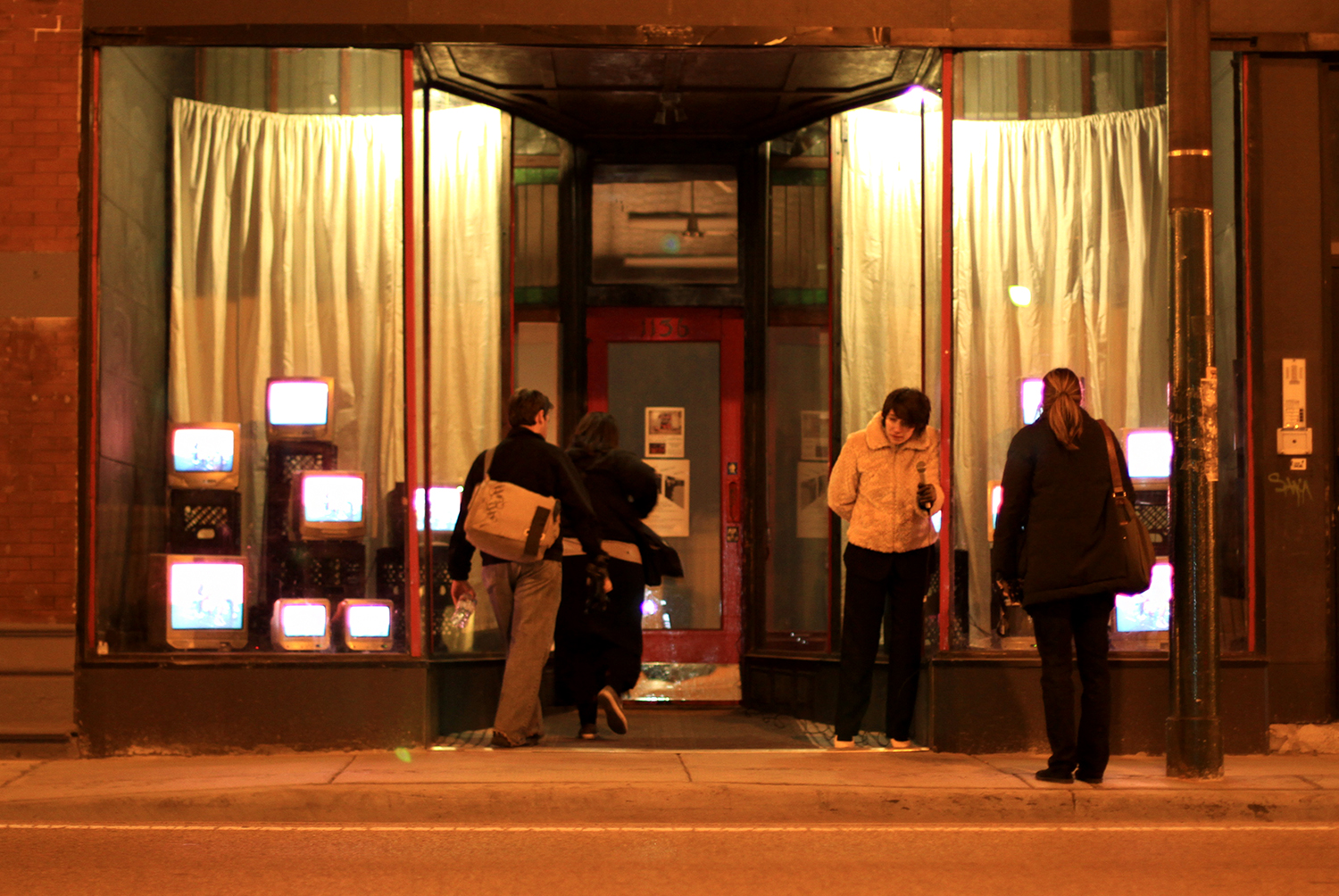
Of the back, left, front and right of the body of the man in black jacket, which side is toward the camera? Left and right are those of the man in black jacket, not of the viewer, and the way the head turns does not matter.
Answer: back

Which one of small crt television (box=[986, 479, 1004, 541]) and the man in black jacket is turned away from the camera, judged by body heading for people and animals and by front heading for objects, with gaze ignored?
the man in black jacket

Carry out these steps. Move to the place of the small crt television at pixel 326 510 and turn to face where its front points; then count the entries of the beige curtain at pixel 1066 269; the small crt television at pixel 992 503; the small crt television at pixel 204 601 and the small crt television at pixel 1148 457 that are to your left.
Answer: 3

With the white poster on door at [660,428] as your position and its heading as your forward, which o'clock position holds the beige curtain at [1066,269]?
The beige curtain is roughly at 10 o'clock from the white poster on door.

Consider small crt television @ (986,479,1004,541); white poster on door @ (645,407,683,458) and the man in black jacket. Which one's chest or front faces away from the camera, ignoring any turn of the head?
the man in black jacket

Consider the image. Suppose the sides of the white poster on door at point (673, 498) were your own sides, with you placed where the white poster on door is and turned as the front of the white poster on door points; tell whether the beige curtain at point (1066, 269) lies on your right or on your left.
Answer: on your left

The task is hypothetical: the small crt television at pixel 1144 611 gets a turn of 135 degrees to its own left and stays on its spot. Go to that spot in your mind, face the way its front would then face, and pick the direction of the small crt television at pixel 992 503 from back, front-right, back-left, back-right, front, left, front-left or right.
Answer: back-left

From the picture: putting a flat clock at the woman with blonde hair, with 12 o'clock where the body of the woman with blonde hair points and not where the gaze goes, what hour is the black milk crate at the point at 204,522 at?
The black milk crate is roughly at 9 o'clock from the woman with blonde hair.

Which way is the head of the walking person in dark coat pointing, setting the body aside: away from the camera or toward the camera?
away from the camera

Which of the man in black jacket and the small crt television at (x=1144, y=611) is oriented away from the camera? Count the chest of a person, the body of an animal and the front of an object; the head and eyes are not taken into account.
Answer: the man in black jacket
